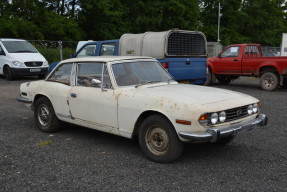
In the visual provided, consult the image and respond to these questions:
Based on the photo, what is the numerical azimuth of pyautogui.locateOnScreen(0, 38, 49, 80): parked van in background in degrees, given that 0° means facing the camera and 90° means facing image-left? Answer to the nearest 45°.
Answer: approximately 315°

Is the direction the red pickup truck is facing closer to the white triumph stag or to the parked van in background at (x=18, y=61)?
the parked van in background

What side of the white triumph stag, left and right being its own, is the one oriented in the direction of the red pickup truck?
left

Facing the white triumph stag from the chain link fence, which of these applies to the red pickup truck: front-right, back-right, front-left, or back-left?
front-left

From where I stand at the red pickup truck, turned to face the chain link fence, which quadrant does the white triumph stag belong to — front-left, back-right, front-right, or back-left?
back-left

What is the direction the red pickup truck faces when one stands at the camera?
facing away from the viewer and to the left of the viewer

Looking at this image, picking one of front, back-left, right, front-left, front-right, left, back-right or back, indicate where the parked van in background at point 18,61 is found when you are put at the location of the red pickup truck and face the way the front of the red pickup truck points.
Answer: front-left

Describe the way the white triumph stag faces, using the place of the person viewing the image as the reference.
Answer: facing the viewer and to the right of the viewer

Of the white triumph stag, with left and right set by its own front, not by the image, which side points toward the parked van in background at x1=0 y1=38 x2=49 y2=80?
back

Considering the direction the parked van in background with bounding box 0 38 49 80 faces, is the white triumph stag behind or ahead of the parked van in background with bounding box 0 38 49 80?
ahead

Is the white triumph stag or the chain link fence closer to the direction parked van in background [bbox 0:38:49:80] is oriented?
the white triumph stag

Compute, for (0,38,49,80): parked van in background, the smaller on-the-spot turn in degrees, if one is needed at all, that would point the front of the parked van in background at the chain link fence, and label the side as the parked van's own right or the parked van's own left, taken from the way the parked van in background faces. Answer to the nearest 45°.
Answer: approximately 135° to the parked van's own left

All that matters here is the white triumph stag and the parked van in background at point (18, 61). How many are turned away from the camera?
0
